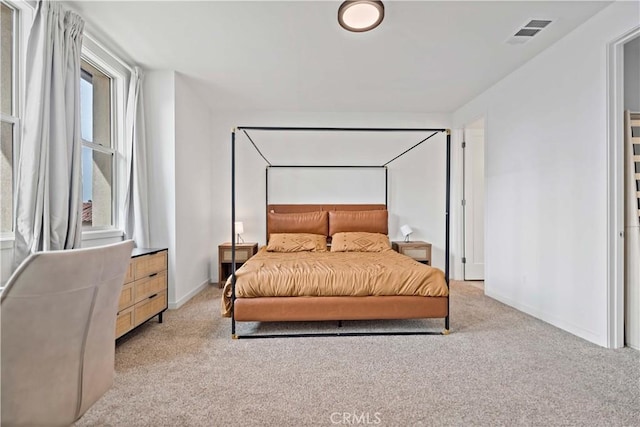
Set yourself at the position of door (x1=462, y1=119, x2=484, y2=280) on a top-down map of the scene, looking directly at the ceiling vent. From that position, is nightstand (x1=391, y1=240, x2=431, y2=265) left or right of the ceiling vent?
right

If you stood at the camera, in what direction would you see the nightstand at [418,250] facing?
facing the viewer

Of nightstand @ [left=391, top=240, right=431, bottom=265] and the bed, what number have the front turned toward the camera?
2

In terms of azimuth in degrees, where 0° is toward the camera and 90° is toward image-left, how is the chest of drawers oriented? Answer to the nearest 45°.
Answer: approximately 315°

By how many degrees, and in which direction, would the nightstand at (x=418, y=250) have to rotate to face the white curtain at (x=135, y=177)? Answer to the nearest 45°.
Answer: approximately 45° to its right

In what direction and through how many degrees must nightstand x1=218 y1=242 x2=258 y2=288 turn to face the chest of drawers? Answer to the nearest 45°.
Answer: approximately 45° to its right

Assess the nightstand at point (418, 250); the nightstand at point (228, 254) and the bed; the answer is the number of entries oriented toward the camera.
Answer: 3

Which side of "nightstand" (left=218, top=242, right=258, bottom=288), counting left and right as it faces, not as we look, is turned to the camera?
front

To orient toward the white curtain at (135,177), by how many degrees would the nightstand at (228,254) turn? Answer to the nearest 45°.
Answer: approximately 45° to its right

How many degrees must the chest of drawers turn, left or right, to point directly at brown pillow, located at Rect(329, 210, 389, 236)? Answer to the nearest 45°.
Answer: approximately 45° to its left
